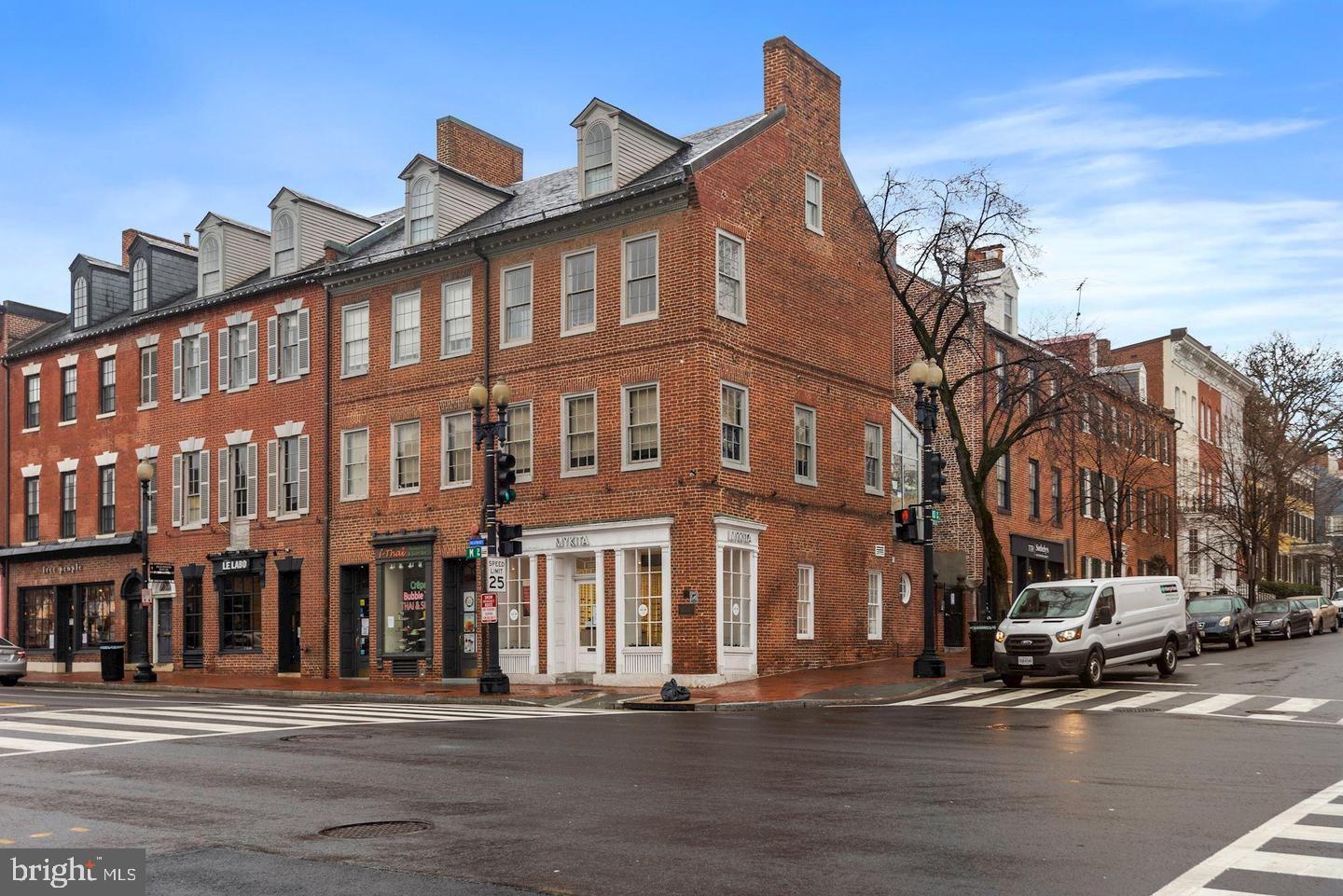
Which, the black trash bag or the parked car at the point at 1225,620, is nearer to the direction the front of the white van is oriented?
the black trash bag

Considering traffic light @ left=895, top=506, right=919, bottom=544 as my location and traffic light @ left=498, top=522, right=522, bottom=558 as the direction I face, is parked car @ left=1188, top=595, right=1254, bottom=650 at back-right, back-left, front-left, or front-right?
back-right

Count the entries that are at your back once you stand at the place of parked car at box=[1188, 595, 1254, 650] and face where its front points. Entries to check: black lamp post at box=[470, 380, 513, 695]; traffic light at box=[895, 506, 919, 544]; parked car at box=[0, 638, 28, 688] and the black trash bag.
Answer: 0

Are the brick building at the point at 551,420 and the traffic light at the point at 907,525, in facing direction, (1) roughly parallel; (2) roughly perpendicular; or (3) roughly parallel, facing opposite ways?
roughly parallel

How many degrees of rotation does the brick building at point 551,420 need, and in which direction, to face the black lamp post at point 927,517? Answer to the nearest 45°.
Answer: approximately 90° to its left

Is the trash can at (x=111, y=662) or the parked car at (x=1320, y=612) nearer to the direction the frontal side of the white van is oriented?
the trash can

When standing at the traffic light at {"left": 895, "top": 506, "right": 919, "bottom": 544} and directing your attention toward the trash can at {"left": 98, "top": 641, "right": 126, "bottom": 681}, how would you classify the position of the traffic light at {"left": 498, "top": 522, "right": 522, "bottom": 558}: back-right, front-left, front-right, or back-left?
front-left

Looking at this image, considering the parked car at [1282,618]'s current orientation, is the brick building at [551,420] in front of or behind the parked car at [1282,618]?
in front

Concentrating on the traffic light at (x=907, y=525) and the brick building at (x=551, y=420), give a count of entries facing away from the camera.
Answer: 0

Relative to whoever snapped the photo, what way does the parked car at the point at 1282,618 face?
facing the viewer and to the left of the viewer

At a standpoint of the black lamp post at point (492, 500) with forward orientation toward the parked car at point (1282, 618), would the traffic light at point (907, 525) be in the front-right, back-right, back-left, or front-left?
front-right

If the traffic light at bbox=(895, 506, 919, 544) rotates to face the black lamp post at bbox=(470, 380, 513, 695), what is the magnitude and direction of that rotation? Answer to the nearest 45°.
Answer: approximately 45° to its right

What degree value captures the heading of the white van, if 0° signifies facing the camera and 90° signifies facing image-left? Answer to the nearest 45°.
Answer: approximately 45°

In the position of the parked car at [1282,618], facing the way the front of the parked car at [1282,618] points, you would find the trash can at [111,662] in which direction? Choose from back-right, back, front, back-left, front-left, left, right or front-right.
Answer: front

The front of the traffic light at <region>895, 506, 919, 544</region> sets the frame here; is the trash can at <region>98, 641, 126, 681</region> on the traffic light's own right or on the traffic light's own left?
on the traffic light's own right

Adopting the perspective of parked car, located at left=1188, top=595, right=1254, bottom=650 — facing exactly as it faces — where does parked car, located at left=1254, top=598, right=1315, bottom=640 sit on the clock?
parked car, located at left=1254, top=598, right=1315, bottom=640 is roughly at 5 o'clock from parked car, located at left=1188, top=595, right=1254, bottom=650.

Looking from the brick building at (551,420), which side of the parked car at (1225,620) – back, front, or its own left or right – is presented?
front

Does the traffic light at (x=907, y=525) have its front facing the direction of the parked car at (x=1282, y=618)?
no
